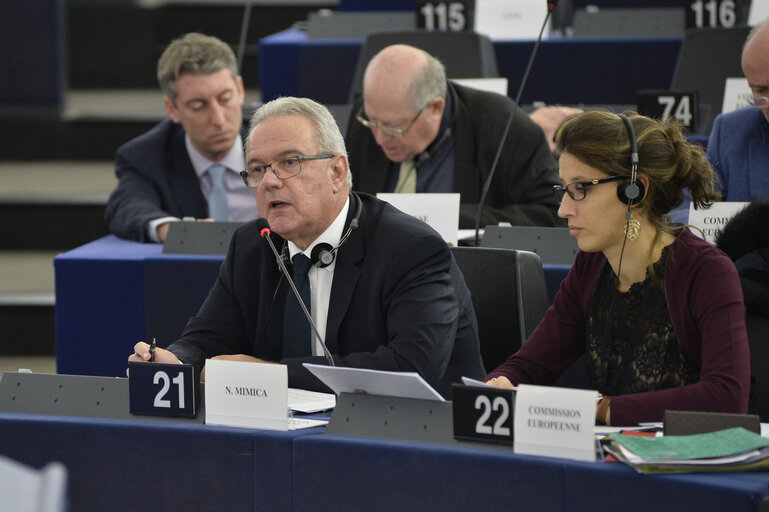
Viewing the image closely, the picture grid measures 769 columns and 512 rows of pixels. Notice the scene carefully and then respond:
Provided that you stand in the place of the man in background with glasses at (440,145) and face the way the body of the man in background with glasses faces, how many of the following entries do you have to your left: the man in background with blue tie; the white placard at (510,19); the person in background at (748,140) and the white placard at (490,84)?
1

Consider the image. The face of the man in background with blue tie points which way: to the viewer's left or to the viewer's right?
to the viewer's right

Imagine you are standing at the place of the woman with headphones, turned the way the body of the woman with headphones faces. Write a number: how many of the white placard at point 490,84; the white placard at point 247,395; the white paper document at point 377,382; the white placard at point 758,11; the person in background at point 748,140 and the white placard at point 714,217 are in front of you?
2

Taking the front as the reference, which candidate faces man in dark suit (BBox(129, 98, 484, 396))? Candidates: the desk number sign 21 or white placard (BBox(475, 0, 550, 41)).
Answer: the white placard

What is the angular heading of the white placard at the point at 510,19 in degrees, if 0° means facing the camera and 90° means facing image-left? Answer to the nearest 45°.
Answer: approximately 0°

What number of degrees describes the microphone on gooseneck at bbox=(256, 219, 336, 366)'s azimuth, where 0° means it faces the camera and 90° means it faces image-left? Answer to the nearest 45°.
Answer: approximately 135°

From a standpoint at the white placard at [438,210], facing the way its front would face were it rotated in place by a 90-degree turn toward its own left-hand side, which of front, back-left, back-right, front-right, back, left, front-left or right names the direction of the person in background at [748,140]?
front

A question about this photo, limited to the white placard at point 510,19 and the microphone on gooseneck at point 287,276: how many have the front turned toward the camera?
1

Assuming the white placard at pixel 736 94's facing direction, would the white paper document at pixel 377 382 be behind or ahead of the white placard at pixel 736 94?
ahead

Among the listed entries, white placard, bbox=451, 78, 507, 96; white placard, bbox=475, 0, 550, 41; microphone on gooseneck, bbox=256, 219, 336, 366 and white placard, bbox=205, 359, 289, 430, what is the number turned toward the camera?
3
